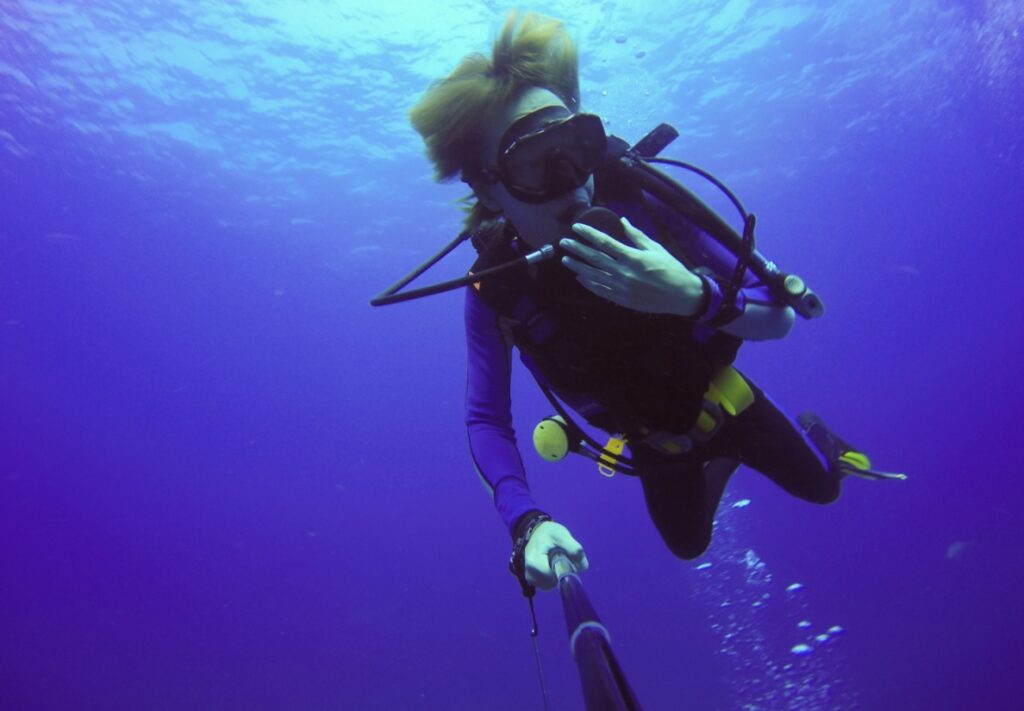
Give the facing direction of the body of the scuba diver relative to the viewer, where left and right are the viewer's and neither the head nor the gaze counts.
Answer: facing the viewer
